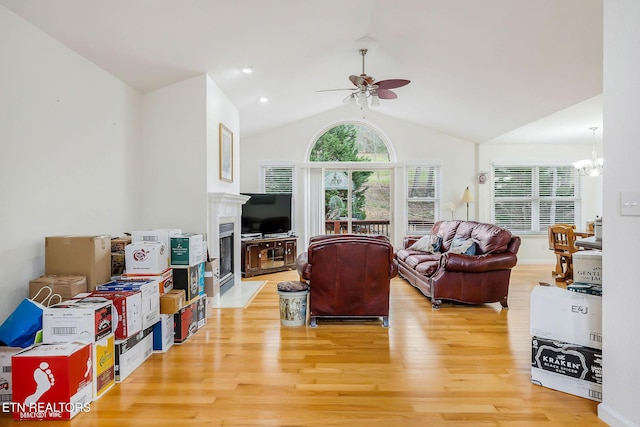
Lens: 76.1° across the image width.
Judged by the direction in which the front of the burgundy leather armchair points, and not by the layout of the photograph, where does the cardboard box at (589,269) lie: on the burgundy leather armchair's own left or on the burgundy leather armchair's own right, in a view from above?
on the burgundy leather armchair's own right

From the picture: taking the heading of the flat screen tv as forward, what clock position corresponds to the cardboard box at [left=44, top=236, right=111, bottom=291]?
The cardboard box is roughly at 2 o'clock from the flat screen tv.

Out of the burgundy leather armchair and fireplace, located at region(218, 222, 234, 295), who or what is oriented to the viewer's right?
the fireplace

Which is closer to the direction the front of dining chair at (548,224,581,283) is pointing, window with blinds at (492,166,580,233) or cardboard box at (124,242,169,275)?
the window with blinds

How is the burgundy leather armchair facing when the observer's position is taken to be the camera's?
facing away from the viewer

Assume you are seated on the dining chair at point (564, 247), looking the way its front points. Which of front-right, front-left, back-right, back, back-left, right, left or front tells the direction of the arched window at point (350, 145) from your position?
back-left

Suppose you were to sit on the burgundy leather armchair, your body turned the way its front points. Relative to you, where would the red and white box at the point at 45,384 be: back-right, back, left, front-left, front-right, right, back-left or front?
back-left

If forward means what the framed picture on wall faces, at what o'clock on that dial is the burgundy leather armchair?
The burgundy leather armchair is roughly at 2 o'clock from the framed picture on wall.

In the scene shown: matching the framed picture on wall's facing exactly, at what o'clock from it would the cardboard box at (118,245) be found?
The cardboard box is roughly at 4 o'clock from the framed picture on wall.

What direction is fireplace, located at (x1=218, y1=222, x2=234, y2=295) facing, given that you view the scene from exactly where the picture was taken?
facing to the right of the viewer

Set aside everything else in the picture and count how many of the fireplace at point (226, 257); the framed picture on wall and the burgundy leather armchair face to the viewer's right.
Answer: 2

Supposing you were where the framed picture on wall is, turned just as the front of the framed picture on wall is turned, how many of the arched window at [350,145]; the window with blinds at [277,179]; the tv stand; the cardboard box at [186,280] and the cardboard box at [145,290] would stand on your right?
2

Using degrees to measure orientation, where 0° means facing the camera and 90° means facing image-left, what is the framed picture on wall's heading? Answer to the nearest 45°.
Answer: approximately 270°
